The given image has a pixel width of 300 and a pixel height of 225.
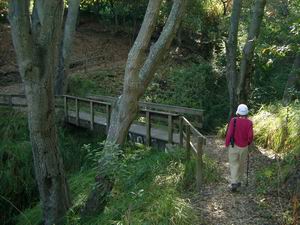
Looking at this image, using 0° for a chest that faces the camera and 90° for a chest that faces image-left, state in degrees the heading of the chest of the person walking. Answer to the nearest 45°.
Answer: approximately 180°

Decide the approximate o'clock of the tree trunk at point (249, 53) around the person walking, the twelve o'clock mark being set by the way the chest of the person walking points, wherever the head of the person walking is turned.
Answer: The tree trunk is roughly at 12 o'clock from the person walking.

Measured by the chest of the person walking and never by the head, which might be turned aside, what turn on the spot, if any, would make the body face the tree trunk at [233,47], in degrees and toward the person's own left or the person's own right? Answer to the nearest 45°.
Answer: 0° — they already face it

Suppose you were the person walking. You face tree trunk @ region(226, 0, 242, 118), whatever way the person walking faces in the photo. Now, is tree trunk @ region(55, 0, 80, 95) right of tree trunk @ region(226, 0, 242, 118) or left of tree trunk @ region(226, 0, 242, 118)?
left

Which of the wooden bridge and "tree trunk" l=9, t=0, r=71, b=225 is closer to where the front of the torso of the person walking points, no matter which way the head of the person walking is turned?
the wooden bridge

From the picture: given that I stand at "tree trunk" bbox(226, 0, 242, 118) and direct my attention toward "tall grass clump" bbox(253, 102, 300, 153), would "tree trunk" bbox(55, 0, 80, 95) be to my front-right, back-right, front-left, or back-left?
back-right
